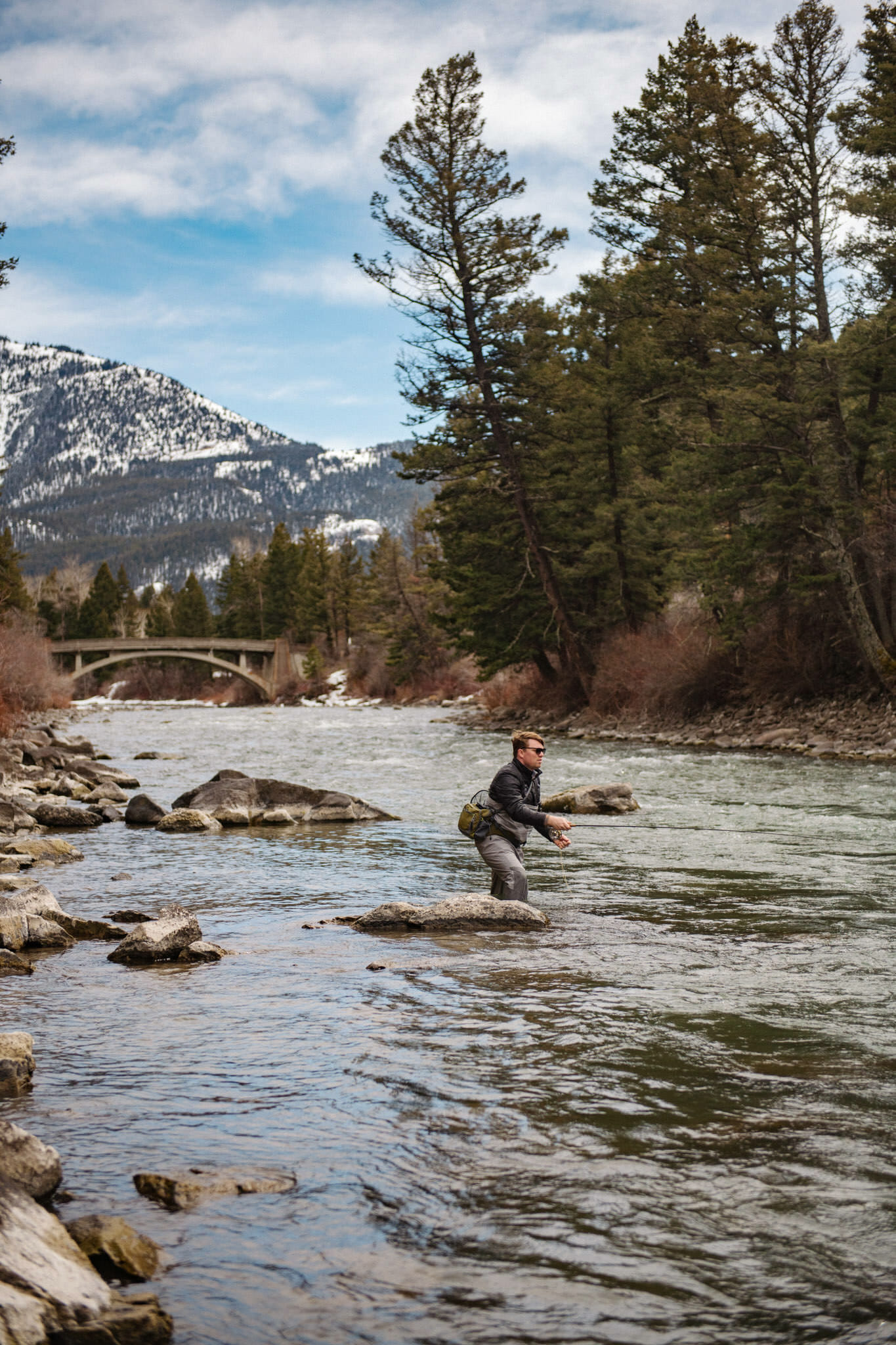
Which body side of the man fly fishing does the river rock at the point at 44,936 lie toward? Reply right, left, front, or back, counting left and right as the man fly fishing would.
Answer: back

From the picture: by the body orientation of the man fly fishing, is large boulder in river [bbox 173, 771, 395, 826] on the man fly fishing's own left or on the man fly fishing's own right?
on the man fly fishing's own left

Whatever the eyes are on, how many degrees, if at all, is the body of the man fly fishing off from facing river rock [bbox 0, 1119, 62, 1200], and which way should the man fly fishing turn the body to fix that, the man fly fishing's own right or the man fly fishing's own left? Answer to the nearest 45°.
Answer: approximately 90° to the man fly fishing's own right

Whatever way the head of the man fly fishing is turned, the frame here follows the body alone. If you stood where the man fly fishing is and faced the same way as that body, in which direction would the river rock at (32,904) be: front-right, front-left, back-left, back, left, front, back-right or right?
back

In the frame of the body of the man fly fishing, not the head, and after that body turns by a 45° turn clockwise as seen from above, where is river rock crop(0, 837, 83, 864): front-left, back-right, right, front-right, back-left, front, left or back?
back

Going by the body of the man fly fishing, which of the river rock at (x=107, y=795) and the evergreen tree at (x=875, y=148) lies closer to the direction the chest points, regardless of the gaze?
the evergreen tree

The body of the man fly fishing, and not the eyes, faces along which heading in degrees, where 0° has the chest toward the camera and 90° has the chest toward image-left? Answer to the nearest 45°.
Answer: approximately 270°

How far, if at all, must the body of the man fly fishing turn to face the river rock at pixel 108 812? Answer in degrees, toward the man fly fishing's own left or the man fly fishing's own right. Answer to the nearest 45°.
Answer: approximately 135° to the man fly fishing's own left
